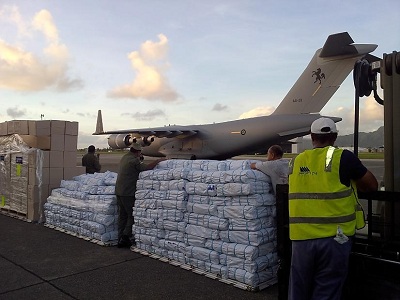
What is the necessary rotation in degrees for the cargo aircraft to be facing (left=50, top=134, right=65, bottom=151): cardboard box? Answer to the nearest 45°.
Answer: approximately 90° to its left

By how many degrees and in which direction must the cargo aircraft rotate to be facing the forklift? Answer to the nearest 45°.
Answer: approximately 135° to its left

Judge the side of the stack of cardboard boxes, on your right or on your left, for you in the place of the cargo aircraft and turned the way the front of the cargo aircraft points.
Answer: on your left

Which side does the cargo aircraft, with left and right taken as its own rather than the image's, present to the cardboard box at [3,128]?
left

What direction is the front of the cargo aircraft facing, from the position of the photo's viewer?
facing away from the viewer and to the left of the viewer

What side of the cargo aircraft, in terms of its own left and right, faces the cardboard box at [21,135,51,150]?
left

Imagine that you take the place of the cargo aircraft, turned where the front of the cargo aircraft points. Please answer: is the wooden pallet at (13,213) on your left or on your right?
on your left

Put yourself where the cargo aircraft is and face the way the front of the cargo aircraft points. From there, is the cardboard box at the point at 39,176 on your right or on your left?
on your left

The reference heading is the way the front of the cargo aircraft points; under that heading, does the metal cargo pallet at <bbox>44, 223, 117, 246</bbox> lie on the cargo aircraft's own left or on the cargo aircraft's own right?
on the cargo aircraft's own left

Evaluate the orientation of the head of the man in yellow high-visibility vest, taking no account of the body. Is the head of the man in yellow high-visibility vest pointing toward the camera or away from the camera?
away from the camera
